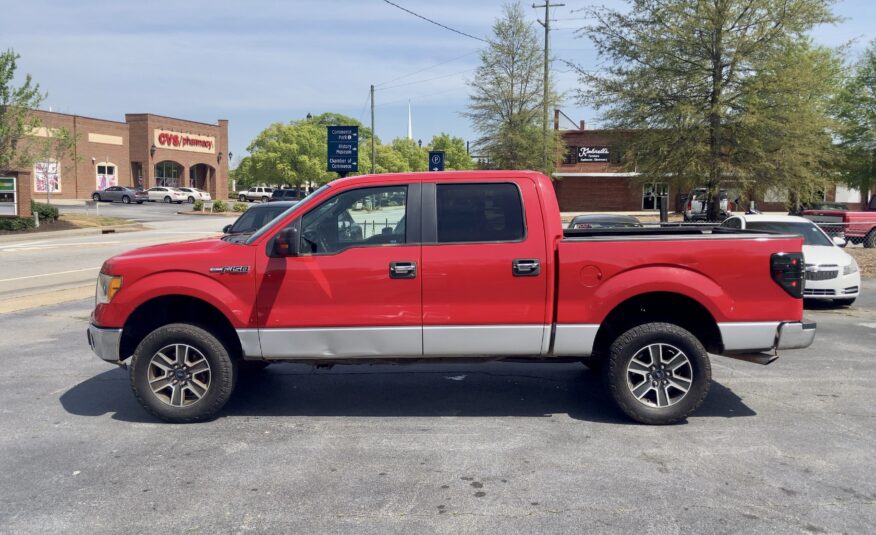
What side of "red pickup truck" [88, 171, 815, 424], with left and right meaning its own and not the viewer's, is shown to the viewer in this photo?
left

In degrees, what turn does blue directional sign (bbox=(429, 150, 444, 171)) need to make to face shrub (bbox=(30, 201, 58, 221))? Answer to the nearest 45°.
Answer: approximately 90° to its right

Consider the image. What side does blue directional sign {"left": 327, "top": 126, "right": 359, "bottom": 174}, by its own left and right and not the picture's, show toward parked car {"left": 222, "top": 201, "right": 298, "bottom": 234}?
front

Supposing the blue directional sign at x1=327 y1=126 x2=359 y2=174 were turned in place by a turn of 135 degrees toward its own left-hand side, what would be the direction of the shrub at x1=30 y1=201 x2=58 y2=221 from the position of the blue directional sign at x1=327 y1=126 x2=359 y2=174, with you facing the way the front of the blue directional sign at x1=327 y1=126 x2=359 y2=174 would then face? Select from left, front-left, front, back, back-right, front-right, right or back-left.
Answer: left

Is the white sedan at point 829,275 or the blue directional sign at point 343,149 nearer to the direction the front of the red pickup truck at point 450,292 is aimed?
the blue directional sign

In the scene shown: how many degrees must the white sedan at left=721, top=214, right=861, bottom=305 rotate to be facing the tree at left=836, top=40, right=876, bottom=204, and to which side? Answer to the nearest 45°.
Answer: approximately 135° to its left

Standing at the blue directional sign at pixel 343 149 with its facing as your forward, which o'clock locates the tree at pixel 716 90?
The tree is roughly at 9 o'clock from the blue directional sign.

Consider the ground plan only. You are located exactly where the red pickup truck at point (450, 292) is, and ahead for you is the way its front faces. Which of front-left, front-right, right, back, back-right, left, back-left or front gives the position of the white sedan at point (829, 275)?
back-right
